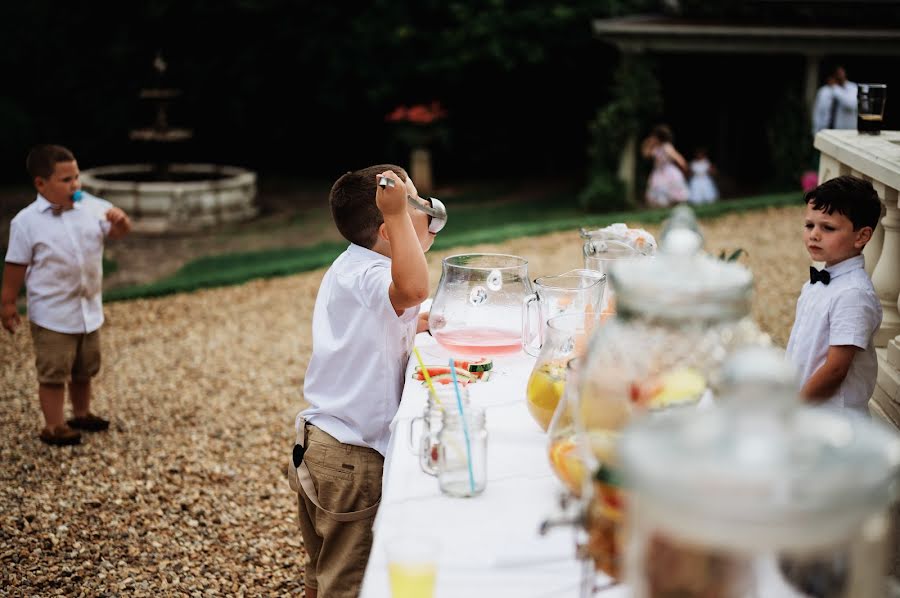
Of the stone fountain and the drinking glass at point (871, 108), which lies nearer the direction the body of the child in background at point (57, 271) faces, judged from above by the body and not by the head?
the drinking glass

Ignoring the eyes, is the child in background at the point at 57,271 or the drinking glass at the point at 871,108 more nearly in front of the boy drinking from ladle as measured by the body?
the drinking glass

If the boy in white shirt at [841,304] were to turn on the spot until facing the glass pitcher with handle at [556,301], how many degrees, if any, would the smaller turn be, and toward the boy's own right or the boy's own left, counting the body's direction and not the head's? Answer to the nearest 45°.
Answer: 0° — they already face it

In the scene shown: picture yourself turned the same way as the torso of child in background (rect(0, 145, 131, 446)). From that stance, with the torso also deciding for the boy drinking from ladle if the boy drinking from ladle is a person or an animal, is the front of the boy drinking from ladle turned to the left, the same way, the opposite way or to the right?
to the left

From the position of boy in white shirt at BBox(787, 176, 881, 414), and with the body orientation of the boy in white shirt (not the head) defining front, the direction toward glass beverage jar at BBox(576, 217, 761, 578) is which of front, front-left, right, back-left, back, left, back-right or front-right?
front-left

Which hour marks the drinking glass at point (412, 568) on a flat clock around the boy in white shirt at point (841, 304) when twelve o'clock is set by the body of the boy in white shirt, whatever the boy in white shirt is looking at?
The drinking glass is roughly at 11 o'clock from the boy in white shirt.

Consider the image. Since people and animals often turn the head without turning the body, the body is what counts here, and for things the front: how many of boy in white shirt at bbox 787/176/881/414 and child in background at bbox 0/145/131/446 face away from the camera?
0

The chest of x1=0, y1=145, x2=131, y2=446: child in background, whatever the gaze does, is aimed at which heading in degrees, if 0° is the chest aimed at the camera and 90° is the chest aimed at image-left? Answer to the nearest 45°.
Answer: approximately 315°

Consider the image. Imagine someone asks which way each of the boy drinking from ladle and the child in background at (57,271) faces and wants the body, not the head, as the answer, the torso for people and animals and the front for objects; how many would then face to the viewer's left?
0

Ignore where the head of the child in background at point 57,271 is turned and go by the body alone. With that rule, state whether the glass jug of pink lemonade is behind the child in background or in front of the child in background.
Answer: in front

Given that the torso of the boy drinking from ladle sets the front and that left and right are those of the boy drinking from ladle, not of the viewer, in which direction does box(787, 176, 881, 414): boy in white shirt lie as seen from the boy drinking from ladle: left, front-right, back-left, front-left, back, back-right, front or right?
front-right

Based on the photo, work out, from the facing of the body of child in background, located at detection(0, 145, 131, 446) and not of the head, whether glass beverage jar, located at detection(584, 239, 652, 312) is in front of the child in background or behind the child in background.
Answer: in front

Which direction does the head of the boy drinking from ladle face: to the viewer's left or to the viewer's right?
to the viewer's right

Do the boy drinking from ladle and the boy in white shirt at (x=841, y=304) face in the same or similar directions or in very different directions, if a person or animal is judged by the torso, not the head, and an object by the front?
very different directions

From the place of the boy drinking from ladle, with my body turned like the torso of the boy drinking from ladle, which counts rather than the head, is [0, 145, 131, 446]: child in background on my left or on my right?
on my left

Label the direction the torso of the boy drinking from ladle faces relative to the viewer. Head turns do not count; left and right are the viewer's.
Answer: facing away from the viewer and to the right of the viewer
